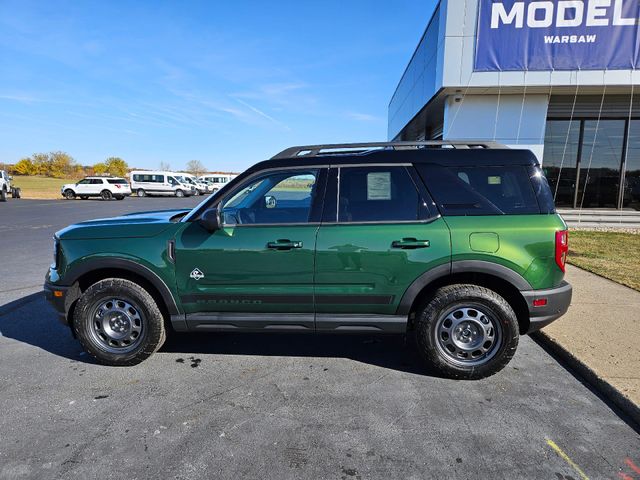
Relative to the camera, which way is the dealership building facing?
toward the camera

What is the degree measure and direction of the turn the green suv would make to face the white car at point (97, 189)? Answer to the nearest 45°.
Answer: approximately 45° to its right

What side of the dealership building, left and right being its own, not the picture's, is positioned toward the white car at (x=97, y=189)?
right

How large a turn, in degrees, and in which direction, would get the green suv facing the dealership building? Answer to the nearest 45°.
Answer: approximately 135° to its right

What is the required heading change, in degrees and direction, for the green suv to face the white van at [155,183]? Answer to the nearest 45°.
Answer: approximately 45° to its right

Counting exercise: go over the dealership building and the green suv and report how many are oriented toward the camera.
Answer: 1

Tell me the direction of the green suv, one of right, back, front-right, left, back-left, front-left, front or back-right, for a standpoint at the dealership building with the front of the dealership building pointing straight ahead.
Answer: front

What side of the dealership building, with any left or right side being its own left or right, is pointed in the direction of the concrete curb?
front

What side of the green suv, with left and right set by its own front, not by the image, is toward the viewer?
left

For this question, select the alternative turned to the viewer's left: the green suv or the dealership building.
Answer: the green suv

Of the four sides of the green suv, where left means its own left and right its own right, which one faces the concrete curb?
back

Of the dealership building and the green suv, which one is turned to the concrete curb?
the dealership building
